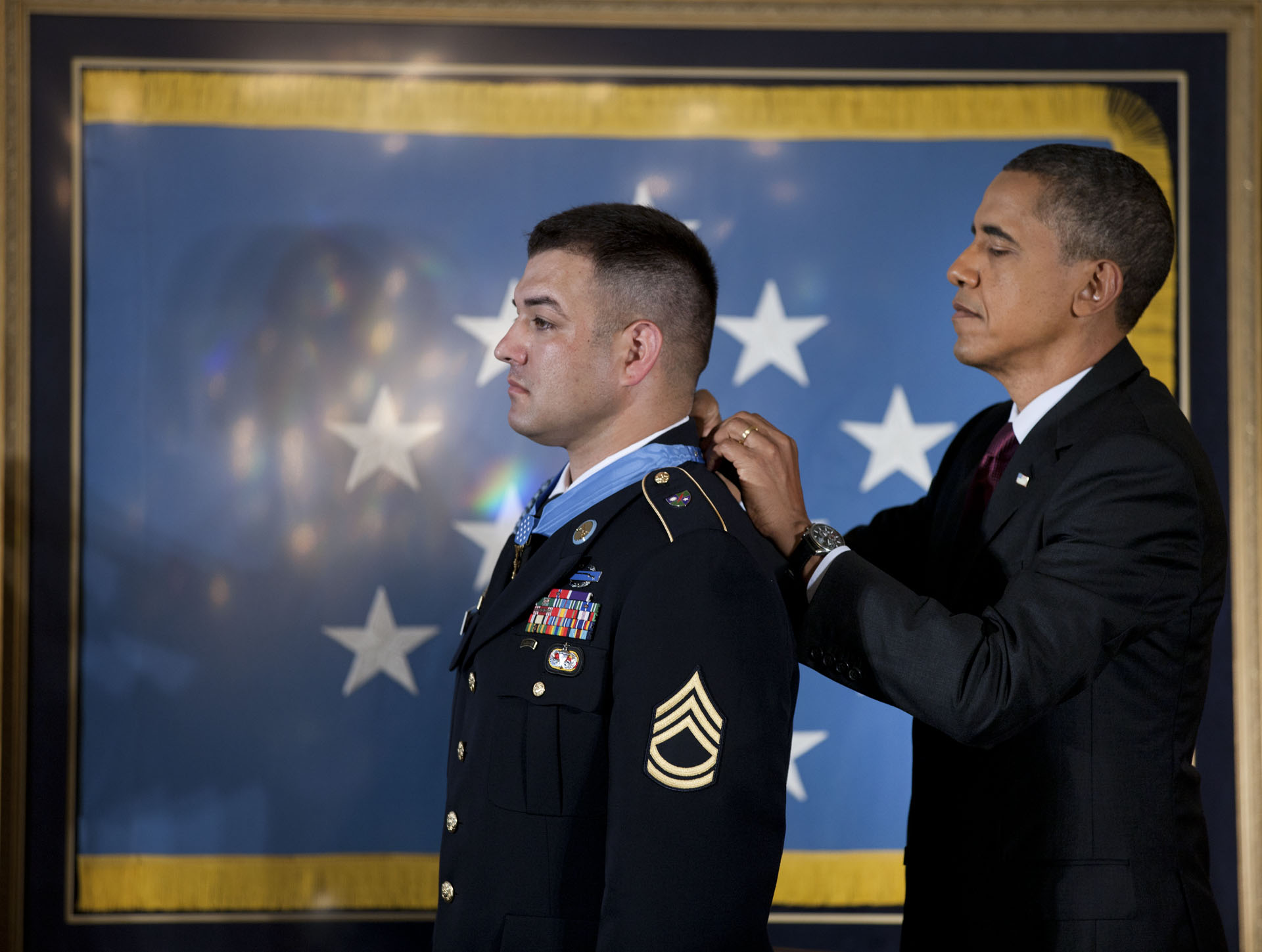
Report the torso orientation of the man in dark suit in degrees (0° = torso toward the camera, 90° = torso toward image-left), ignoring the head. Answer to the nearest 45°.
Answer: approximately 90°

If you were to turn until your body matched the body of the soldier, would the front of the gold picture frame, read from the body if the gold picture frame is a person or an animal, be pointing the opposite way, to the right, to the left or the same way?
to the left

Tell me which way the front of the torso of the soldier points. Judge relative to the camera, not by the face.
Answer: to the viewer's left

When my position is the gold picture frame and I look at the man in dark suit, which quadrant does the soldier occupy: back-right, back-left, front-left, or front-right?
front-right

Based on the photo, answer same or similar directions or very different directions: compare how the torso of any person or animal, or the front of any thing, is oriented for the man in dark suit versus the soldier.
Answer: same or similar directions

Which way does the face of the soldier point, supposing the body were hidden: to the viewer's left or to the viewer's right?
to the viewer's left

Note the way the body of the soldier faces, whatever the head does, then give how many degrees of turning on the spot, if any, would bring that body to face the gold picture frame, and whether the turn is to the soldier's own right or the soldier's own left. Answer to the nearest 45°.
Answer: approximately 90° to the soldier's own right

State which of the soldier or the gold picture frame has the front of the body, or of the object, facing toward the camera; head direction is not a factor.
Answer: the gold picture frame
